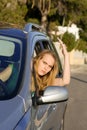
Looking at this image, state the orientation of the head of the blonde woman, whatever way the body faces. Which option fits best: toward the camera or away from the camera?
toward the camera

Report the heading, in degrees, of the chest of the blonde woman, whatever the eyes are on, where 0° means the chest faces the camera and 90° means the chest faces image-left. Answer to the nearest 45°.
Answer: approximately 45°
